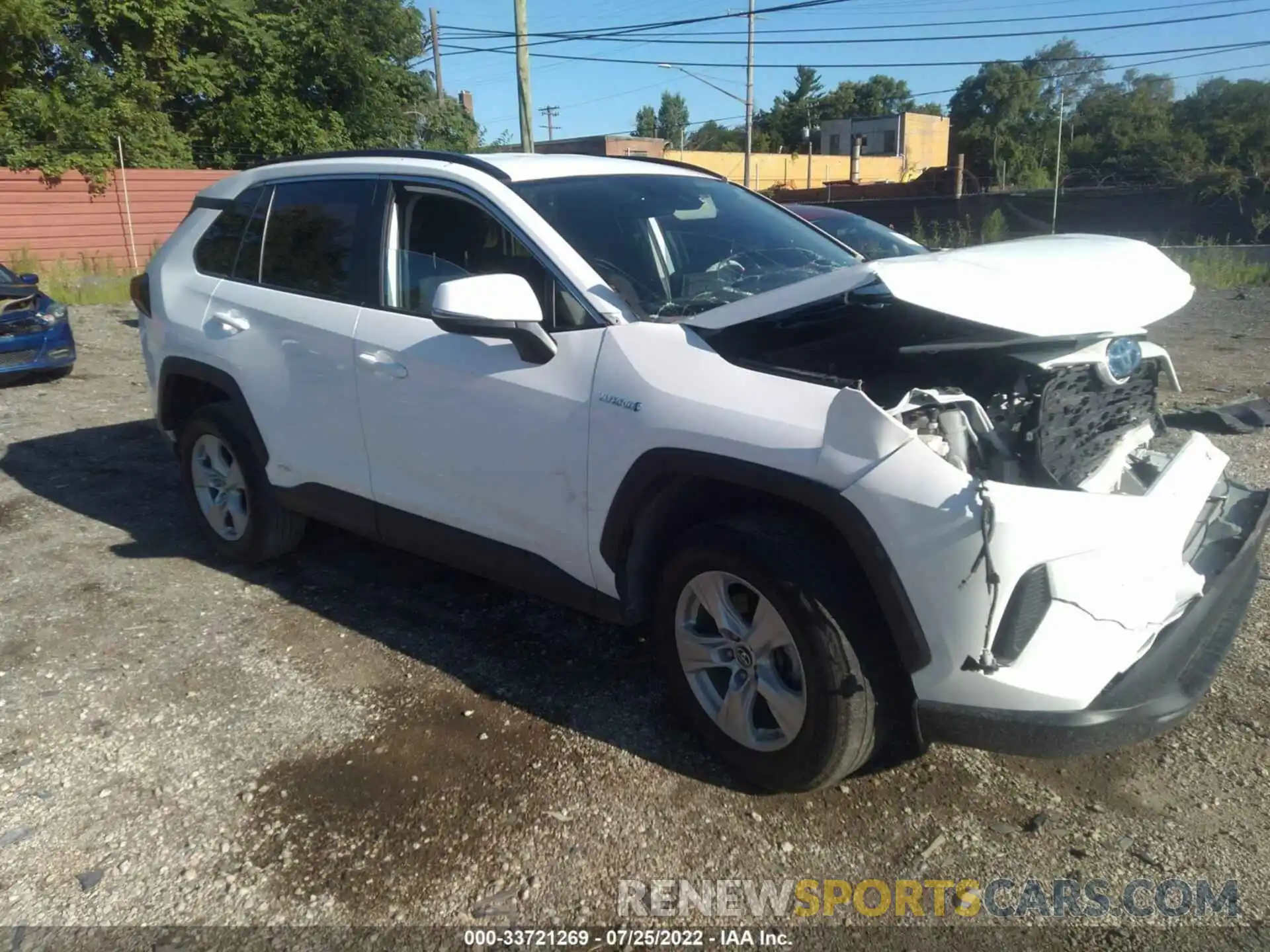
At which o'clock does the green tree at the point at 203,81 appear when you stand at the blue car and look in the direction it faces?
The green tree is roughly at 8 o'clock from the blue car.

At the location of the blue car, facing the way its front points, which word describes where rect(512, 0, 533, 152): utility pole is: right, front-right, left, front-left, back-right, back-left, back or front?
left

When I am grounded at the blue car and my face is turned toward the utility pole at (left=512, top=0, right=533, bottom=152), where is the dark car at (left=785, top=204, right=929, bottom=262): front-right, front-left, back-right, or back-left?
front-right

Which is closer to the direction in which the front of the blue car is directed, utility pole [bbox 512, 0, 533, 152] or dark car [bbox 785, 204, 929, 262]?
the dark car

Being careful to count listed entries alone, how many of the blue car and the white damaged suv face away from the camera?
0

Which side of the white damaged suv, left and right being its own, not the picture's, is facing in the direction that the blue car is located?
back

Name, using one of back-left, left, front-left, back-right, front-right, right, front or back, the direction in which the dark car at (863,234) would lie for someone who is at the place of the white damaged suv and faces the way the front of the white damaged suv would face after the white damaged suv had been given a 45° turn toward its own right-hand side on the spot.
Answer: back

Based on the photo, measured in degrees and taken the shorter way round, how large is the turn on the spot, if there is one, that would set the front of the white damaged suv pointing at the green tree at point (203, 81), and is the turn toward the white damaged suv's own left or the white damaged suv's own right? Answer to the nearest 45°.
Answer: approximately 180°

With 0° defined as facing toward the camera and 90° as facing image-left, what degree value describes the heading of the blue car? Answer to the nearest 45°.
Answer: approximately 315°

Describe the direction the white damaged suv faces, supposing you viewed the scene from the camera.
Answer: facing the viewer and to the right of the viewer

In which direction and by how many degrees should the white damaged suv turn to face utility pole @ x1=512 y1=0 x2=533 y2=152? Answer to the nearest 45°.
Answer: approximately 135° to its left

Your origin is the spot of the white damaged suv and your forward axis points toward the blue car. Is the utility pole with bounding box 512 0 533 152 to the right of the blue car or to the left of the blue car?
right

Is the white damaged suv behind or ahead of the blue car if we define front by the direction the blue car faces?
ahead

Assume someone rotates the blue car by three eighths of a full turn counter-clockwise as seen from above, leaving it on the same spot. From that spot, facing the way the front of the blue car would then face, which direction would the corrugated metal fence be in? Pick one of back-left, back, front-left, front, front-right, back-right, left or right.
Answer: front
